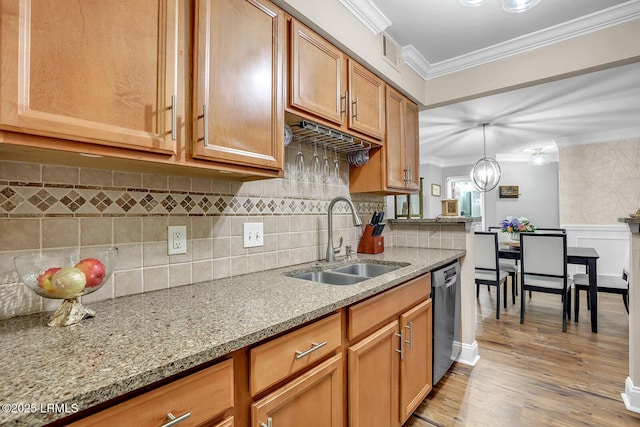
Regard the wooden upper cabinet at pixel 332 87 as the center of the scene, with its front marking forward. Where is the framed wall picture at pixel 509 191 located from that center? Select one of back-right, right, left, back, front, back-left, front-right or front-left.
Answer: left

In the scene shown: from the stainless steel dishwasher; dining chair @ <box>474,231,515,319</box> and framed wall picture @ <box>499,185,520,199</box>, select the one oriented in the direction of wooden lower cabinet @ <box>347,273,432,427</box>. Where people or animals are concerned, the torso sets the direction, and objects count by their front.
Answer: the framed wall picture

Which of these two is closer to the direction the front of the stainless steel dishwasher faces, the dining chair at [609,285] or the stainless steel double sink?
the dining chair

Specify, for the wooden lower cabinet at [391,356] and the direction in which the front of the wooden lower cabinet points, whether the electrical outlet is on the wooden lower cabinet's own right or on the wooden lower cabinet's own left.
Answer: on the wooden lower cabinet's own right

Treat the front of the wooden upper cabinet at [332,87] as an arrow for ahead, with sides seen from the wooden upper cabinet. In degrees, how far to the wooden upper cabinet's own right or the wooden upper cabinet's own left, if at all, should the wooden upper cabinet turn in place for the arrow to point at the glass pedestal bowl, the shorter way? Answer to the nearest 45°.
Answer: approximately 90° to the wooden upper cabinet's own right

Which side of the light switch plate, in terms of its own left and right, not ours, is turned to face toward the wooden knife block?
left

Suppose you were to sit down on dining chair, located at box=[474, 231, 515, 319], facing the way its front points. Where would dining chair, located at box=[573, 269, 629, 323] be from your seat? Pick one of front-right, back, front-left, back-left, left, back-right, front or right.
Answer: front-right

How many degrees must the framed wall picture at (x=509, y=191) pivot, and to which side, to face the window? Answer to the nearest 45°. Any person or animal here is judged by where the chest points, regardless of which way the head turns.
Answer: approximately 90° to its right

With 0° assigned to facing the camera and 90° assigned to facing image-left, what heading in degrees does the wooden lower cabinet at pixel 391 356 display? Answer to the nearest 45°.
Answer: approximately 315°
